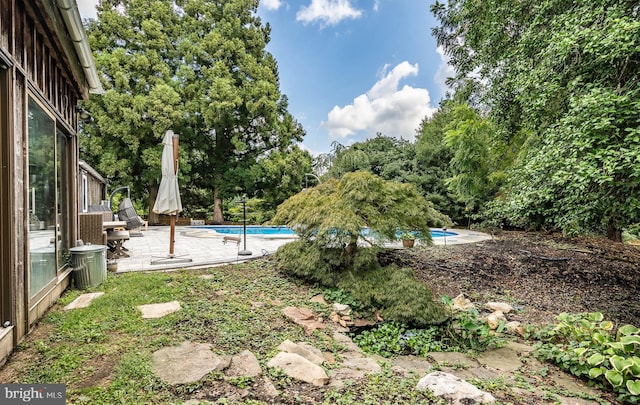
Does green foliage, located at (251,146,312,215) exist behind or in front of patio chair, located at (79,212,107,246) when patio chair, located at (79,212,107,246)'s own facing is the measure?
in front

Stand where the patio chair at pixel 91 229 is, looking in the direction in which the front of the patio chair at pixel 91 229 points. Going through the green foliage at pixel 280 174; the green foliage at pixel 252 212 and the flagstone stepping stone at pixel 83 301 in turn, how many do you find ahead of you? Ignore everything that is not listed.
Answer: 2

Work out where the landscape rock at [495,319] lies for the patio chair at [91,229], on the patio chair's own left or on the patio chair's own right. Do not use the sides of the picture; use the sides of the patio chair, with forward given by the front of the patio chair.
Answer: on the patio chair's own right

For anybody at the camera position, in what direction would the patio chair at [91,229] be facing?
facing away from the viewer and to the right of the viewer

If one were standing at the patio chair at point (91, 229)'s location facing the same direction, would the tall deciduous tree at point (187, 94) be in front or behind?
in front

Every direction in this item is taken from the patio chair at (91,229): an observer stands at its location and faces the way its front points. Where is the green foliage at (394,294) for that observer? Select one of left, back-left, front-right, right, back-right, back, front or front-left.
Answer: right

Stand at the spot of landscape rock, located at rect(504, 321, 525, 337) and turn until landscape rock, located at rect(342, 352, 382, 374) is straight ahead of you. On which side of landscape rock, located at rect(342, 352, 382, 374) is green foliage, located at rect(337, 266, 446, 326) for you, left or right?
right

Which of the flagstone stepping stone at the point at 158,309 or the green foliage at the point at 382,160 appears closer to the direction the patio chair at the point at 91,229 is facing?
the green foliage

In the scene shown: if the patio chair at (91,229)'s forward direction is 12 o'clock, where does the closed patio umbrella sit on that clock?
The closed patio umbrella is roughly at 3 o'clock from the patio chair.

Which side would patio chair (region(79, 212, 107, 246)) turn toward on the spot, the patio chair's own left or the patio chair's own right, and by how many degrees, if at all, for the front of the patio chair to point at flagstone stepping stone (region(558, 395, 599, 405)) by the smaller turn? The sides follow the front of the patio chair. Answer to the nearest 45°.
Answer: approximately 90° to the patio chair's own right

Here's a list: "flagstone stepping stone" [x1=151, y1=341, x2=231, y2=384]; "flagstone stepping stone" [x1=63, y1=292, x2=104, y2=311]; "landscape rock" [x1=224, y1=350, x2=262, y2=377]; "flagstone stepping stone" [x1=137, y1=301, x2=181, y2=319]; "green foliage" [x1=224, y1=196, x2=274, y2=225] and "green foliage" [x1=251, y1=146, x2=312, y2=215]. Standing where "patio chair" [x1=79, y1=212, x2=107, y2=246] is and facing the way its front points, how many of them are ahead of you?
2

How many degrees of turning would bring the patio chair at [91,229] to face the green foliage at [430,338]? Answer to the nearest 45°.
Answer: approximately 90° to its right

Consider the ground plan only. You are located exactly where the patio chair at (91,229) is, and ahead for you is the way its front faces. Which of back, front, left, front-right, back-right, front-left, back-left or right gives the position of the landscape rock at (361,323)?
right

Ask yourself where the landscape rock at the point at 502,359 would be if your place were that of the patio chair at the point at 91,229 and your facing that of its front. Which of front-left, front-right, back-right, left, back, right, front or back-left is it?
right
